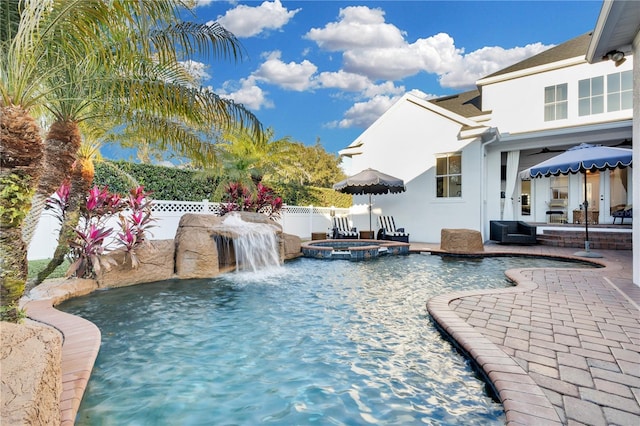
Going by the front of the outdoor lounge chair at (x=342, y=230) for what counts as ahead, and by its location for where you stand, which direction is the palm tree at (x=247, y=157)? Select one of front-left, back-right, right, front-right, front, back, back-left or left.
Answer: back-right

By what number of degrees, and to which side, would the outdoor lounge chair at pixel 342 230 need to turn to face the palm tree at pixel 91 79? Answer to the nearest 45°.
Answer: approximately 45° to its right

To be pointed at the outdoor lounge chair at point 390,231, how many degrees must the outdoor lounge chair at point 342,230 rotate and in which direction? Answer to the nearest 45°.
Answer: approximately 45° to its left

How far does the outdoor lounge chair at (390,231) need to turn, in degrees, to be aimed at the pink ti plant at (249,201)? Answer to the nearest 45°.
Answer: approximately 90° to its right

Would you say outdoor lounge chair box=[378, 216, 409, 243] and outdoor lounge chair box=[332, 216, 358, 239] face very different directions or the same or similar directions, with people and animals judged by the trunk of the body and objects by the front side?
same or similar directions

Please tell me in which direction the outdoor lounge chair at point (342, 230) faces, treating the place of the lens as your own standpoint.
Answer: facing the viewer and to the right of the viewer

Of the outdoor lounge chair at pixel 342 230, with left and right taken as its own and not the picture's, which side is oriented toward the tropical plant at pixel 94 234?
right

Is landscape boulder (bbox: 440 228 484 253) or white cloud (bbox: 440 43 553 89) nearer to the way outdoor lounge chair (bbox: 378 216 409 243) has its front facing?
the landscape boulder

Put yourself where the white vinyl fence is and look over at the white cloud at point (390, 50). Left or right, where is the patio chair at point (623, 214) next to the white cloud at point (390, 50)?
right

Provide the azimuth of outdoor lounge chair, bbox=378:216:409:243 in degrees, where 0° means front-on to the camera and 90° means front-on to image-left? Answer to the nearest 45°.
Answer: approximately 315°

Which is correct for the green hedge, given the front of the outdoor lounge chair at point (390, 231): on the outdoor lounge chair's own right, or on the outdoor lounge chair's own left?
on the outdoor lounge chair's own right

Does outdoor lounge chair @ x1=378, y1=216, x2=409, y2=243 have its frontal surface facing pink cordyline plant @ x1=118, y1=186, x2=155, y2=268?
no

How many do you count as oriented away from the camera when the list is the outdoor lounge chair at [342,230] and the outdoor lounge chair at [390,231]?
0
